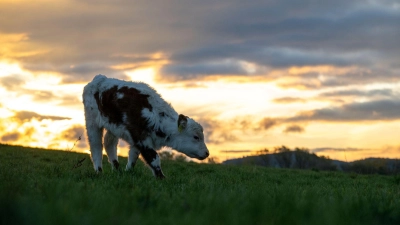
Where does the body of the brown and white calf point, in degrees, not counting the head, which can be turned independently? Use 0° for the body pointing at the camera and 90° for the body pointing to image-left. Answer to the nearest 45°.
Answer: approximately 270°
